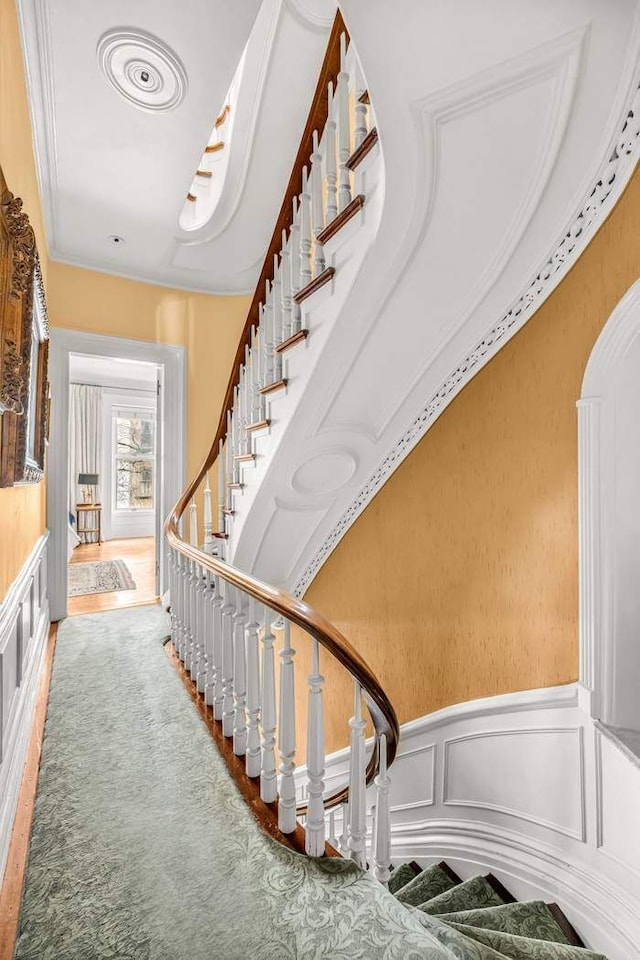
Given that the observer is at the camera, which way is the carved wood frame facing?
facing to the right of the viewer

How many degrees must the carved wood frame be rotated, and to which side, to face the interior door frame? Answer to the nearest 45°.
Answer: approximately 90° to its left

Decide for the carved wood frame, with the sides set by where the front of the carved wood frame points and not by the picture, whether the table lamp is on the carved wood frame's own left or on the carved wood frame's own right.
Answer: on the carved wood frame's own left

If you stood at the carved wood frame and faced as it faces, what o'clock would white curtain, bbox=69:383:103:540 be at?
The white curtain is roughly at 9 o'clock from the carved wood frame.

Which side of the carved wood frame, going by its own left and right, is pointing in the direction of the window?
left

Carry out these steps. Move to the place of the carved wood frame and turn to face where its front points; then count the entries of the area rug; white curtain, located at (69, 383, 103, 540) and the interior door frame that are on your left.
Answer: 3

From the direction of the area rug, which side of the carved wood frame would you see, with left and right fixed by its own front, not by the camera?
left
